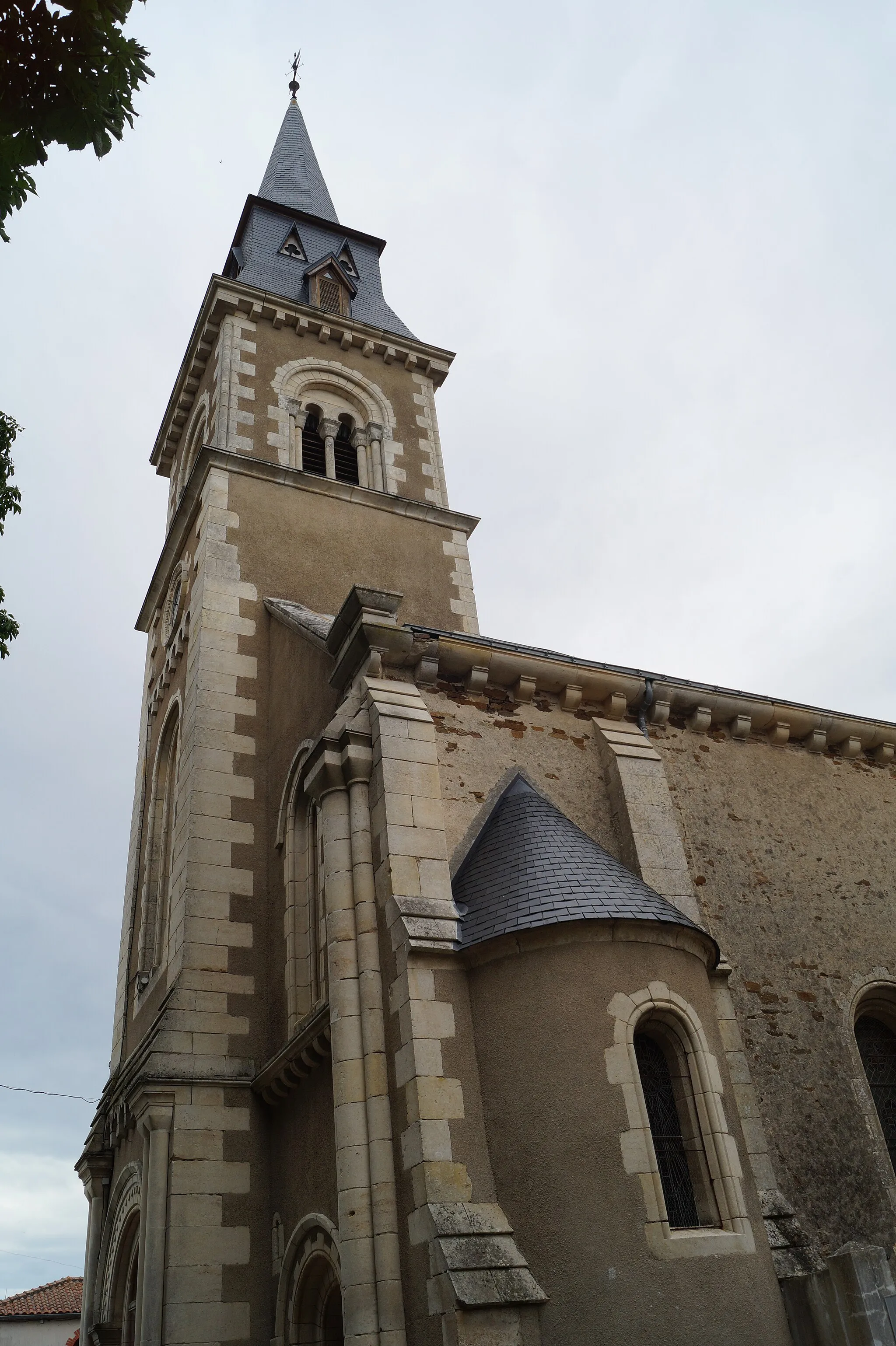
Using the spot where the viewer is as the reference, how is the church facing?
facing the viewer and to the left of the viewer

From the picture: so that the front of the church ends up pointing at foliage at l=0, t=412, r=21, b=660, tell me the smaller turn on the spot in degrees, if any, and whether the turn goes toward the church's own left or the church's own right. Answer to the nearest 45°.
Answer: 0° — it already faces it

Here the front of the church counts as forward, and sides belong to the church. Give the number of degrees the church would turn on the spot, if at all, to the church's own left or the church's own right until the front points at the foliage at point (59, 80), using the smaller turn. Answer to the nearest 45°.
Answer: approximately 45° to the church's own left
